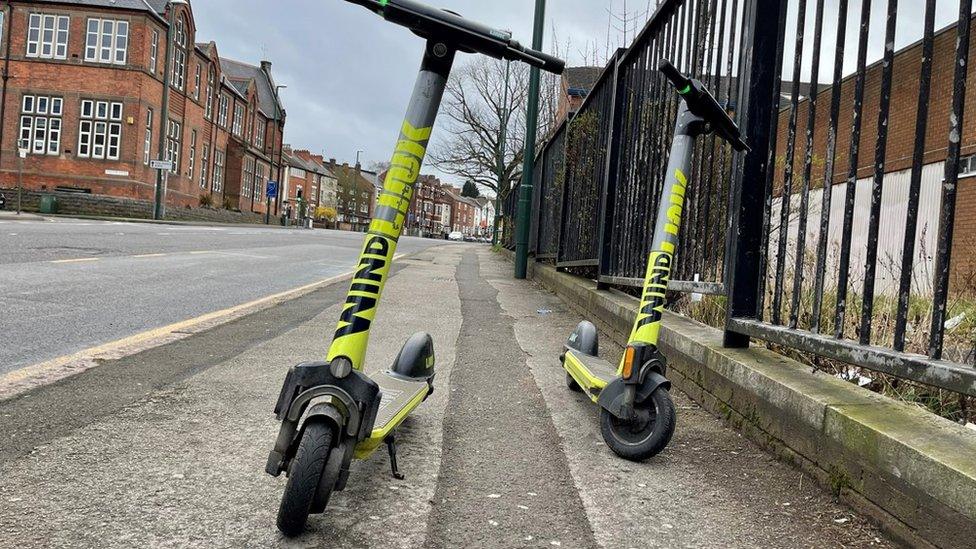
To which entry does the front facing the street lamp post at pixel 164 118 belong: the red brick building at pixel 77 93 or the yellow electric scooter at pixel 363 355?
the red brick building

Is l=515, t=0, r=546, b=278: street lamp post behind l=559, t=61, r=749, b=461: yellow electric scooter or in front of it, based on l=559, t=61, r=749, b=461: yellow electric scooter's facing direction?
behind

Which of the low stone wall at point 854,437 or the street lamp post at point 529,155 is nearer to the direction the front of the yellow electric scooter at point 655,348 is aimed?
the low stone wall

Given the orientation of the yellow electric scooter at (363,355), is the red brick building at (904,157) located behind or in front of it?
behind

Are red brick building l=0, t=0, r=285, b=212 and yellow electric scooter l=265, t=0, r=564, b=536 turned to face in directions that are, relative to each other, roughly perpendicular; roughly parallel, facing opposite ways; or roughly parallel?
roughly perpendicular

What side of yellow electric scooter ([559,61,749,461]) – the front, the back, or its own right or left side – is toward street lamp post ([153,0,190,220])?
back

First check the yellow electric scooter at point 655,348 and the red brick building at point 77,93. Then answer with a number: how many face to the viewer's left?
0

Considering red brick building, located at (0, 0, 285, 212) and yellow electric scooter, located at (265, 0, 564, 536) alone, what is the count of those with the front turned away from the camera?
0

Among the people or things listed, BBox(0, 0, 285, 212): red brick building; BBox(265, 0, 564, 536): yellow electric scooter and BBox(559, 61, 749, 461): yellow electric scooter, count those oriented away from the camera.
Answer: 0

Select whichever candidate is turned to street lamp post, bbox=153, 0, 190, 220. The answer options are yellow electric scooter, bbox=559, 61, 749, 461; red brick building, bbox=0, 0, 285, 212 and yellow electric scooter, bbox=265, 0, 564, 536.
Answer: the red brick building

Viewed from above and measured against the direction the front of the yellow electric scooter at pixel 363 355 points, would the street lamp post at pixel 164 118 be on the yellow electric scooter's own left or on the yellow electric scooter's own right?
on the yellow electric scooter's own right

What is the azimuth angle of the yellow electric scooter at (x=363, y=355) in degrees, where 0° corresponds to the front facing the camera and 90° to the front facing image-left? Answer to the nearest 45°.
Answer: approximately 45°

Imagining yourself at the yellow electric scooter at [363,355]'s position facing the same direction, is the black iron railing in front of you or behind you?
behind

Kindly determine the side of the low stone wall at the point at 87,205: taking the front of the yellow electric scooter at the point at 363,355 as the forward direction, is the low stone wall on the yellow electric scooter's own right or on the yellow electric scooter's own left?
on the yellow electric scooter's own right
